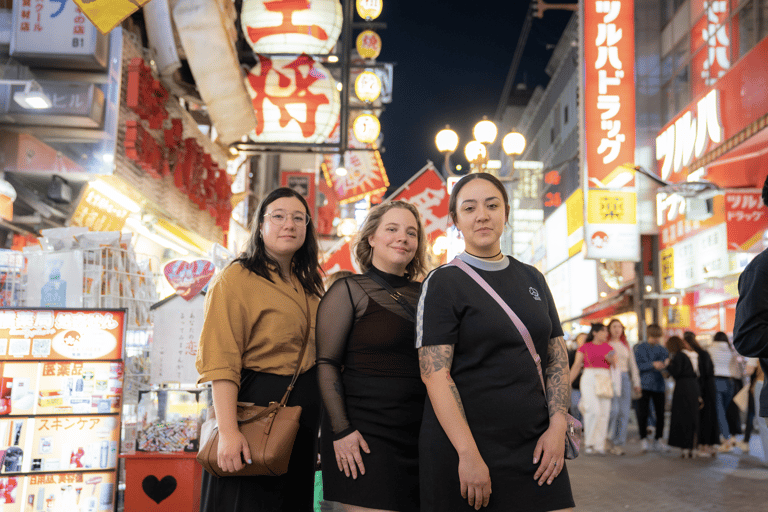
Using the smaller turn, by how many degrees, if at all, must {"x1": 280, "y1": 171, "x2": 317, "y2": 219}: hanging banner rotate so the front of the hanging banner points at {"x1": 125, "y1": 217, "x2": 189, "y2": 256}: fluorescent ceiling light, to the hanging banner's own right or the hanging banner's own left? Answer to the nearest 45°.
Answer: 0° — it already faces it

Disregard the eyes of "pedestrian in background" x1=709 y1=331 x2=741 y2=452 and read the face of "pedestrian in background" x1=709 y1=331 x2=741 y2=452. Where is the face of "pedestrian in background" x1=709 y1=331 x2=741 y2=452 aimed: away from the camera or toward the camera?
away from the camera

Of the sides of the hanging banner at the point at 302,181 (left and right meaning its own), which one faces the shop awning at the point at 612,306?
left

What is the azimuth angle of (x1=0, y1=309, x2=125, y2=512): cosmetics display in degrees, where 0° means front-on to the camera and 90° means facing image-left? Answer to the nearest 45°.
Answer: approximately 0°

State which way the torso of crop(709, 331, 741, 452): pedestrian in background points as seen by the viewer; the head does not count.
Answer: away from the camera
